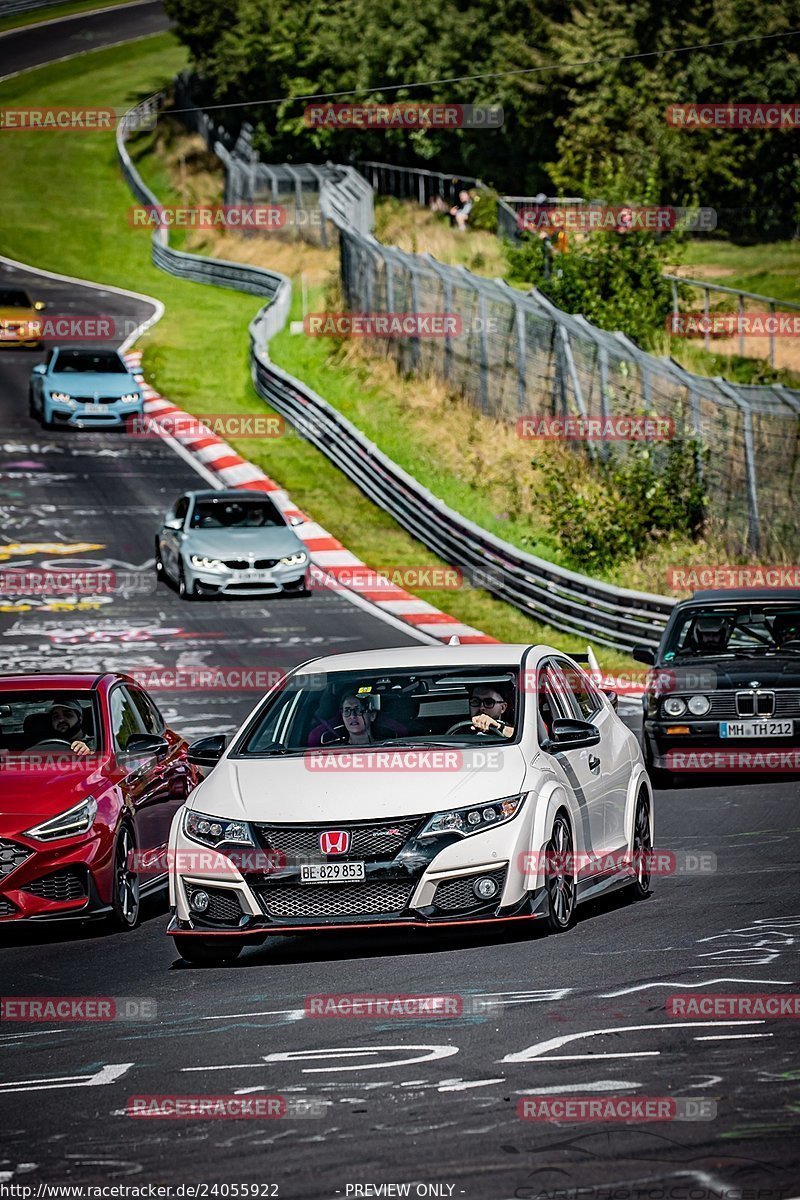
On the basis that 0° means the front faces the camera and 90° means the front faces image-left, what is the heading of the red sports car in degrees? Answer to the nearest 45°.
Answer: approximately 45°

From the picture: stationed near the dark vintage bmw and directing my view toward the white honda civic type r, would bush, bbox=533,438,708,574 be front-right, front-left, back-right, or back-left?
back-right

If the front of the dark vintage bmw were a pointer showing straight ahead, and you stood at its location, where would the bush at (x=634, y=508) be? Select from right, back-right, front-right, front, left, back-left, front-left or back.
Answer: back

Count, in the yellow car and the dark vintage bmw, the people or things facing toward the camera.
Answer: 2

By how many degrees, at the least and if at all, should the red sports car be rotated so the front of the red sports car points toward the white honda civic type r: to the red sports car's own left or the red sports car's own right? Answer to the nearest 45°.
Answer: approximately 90° to the red sports car's own left

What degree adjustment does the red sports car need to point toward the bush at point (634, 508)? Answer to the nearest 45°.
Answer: approximately 180°

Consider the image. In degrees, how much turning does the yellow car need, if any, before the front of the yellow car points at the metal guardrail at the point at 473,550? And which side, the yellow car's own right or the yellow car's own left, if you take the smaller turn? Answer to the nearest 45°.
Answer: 0° — it already faces it

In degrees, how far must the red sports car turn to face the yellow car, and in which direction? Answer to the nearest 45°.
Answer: approximately 135° to its right

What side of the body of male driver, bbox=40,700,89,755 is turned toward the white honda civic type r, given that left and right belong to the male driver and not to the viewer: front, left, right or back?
left

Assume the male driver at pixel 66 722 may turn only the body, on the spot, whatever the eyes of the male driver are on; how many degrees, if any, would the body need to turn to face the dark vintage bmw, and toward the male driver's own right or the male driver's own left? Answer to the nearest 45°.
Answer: approximately 180°

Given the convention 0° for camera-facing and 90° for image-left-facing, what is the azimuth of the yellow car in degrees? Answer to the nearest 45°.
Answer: approximately 0°
